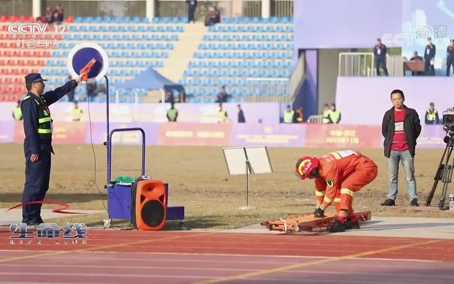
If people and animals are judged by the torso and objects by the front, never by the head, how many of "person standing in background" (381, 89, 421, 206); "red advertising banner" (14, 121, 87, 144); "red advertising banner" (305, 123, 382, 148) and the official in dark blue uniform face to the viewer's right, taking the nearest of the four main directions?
1

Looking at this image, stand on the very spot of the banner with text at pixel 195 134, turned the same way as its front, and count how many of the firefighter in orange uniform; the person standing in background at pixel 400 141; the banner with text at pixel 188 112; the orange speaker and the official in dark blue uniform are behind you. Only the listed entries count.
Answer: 1

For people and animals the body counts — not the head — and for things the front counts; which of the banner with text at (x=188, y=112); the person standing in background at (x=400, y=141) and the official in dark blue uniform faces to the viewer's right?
the official in dark blue uniform

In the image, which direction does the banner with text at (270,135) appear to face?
toward the camera

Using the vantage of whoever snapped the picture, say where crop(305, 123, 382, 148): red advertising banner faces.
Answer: facing the viewer

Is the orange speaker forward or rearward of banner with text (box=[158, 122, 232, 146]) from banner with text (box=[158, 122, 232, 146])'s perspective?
forward

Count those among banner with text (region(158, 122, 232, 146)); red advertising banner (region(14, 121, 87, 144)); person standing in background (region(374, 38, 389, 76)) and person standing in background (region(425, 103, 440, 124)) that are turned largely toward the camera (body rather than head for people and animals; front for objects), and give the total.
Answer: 4

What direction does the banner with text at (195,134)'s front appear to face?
toward the camera

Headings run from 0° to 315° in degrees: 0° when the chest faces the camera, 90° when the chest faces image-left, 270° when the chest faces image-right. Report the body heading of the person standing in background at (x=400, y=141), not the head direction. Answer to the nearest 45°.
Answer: approximately 0°

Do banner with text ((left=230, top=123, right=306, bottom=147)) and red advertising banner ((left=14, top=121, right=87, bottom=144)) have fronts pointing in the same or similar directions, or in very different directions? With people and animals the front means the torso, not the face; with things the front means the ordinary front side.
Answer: same or similar directions

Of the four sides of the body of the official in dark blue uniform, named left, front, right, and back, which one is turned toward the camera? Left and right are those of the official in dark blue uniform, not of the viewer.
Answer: right

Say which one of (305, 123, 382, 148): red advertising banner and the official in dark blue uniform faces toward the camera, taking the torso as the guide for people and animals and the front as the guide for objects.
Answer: the red advertising banner

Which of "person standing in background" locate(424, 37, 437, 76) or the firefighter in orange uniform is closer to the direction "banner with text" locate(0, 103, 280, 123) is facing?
the firefighter in orange uniform

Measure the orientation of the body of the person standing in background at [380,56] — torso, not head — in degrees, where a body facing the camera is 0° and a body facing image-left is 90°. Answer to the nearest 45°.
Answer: approximately 0°

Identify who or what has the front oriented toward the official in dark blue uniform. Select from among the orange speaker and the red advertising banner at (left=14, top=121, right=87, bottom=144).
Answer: the red advertising banner
